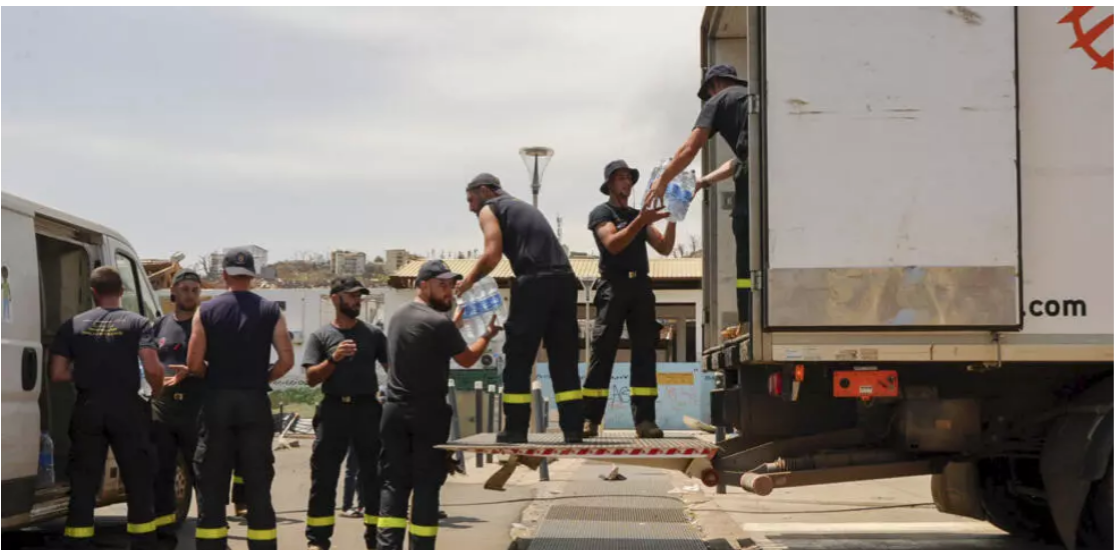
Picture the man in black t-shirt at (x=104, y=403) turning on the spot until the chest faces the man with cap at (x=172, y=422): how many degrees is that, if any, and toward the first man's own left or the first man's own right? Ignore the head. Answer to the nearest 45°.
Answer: approximately 45° to the first man's own right

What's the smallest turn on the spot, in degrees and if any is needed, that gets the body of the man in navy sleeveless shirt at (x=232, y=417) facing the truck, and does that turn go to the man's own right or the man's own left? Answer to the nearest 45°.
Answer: approximately 90° to the man's own right

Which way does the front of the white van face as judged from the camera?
facing away from the viewer and to the right of the viewer

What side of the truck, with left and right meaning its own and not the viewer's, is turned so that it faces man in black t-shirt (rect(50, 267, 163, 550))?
back

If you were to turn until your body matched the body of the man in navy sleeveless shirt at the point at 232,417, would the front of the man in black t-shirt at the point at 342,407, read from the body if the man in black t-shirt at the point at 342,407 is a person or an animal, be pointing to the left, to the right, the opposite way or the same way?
the opposite way

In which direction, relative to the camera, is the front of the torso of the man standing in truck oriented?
to the viewer's left

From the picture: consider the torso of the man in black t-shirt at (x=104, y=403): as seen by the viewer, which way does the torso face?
away from the camera

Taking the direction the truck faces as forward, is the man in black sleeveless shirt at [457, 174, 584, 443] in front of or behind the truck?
behind

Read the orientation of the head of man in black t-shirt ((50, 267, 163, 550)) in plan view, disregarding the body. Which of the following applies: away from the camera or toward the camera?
away from the camera

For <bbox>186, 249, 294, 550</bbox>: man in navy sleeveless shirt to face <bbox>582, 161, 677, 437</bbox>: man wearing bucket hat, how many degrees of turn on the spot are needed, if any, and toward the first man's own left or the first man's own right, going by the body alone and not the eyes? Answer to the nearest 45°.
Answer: approximately 90° to the first man's own right
